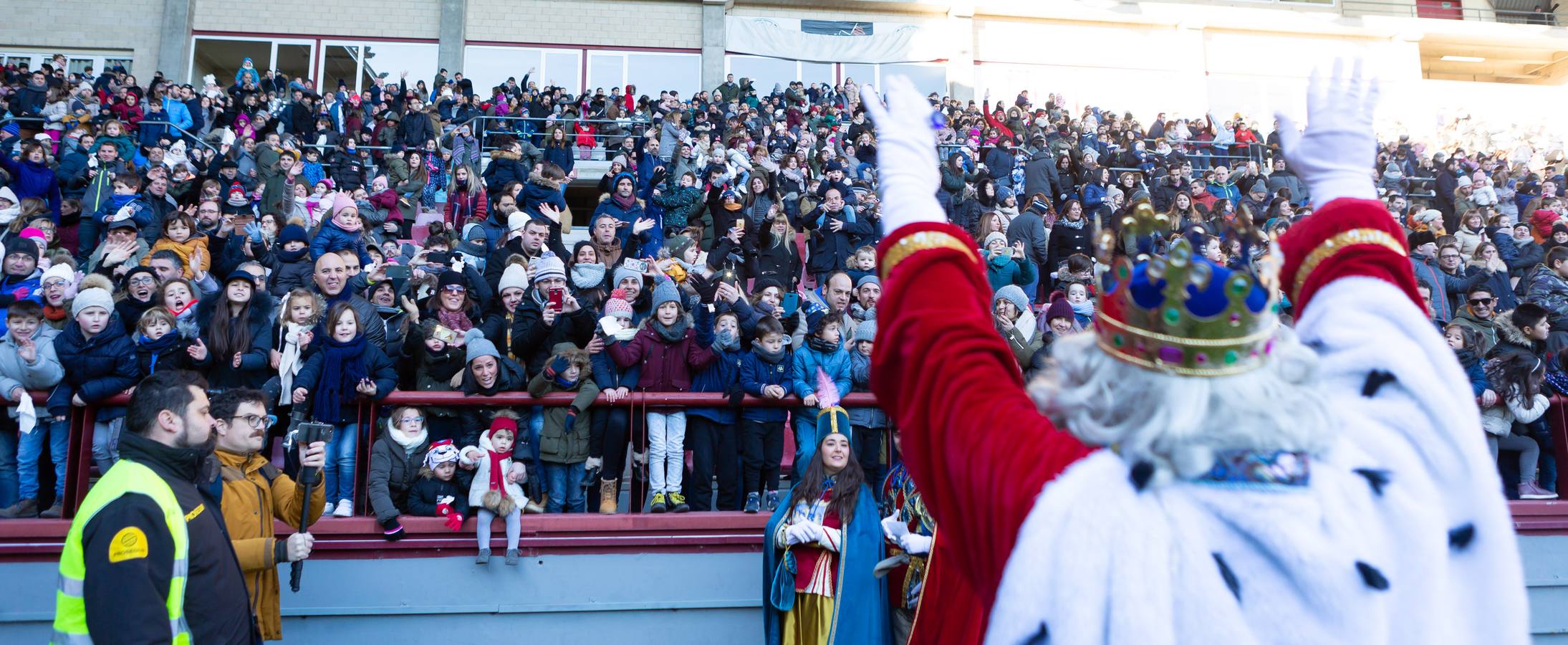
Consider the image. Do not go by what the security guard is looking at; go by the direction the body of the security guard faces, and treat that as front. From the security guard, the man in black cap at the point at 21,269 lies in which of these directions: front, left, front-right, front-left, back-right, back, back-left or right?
left

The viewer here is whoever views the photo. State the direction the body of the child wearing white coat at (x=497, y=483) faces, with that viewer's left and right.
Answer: facing the viewer

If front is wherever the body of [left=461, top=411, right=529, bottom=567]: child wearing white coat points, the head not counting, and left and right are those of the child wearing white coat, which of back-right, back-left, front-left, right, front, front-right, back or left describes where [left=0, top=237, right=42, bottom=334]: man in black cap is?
back-right

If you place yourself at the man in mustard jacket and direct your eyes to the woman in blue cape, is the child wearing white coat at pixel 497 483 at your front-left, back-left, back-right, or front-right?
front-left

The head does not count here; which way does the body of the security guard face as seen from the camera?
to the viewer's right

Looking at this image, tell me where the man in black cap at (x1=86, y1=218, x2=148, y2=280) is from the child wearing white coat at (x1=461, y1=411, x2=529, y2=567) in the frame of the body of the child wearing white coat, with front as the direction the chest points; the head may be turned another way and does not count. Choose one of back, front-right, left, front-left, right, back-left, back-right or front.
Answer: back-right

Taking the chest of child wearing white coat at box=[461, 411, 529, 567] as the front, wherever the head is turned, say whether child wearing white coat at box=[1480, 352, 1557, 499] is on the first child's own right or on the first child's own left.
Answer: on the first child's own left

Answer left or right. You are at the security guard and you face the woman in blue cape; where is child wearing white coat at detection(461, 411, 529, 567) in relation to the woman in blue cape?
left

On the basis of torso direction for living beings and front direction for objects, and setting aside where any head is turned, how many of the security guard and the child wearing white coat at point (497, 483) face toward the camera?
1

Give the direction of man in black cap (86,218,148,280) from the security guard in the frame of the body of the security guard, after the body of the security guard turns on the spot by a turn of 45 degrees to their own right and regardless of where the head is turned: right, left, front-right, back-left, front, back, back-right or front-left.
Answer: back-left

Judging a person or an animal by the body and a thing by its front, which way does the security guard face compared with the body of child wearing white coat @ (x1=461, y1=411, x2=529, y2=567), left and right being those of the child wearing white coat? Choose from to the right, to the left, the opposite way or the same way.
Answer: to the left

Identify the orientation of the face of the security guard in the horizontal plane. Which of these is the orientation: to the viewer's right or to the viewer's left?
to the viewer's right
